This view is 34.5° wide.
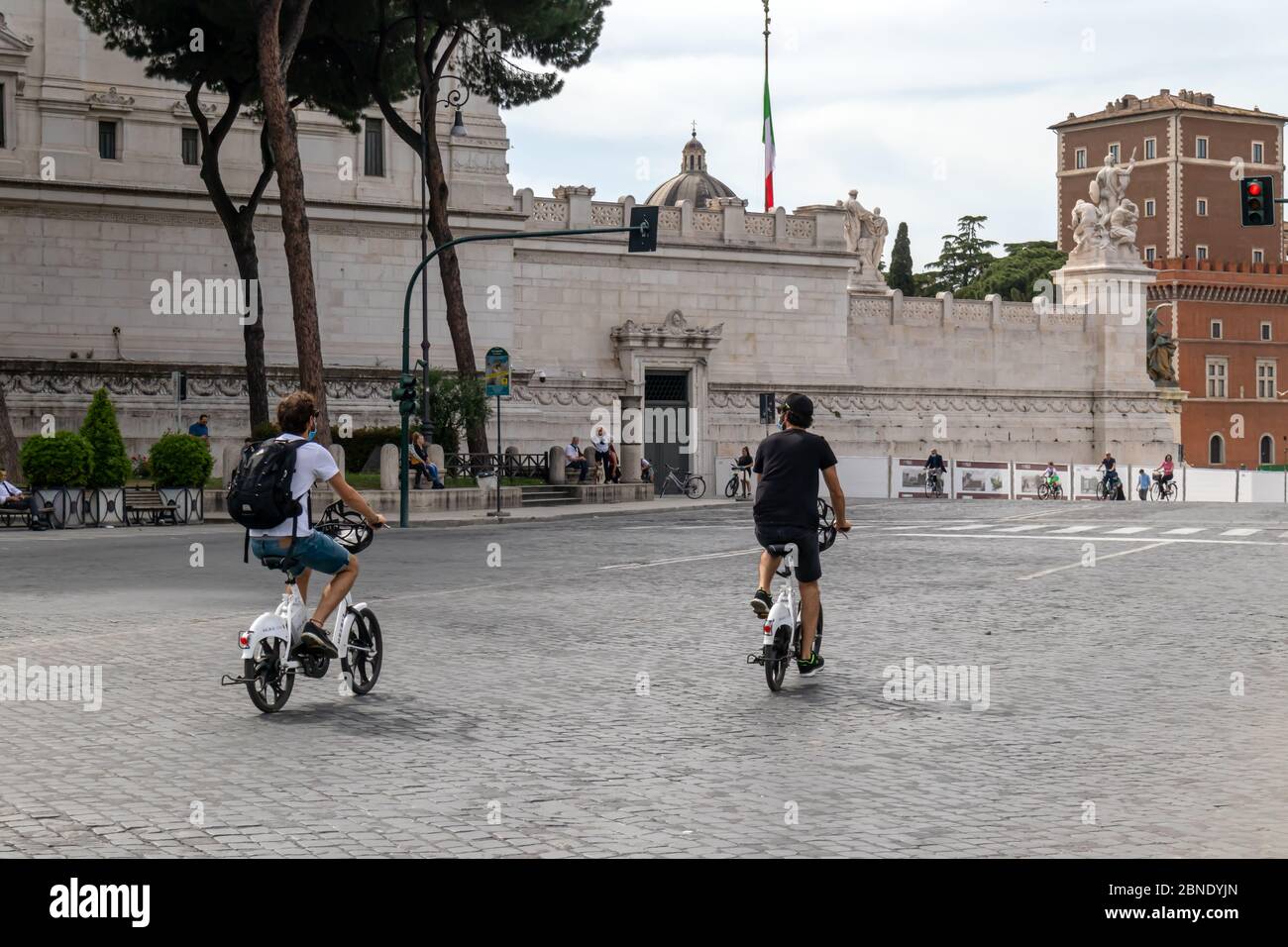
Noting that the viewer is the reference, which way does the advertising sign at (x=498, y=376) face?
facing the viewer

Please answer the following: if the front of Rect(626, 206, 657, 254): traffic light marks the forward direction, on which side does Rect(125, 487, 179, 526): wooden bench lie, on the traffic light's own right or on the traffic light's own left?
on the traffic light's own left

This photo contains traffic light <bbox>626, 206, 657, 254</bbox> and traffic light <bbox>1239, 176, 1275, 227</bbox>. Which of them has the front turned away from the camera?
traffic light <bbox>626, 206, 657, 254</bbox>

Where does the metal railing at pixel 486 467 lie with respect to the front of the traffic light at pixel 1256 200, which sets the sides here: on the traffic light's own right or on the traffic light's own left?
on the traffic light's own right

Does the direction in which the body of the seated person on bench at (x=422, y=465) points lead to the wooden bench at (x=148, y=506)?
no

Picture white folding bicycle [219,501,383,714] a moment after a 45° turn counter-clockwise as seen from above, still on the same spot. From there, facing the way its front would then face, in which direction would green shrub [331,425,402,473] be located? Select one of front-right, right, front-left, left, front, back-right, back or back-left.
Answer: front

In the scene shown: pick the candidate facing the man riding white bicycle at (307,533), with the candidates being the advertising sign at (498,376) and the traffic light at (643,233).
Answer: the advertising sign

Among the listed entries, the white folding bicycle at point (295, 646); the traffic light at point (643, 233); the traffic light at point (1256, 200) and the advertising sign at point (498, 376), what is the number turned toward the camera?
2

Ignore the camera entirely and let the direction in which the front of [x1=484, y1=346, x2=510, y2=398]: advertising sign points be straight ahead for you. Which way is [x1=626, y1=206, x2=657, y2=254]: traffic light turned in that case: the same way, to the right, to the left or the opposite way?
the opposite way

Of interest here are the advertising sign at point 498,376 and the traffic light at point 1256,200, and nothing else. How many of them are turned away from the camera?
0

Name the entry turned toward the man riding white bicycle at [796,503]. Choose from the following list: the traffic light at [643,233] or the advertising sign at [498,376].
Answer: the advertising sign

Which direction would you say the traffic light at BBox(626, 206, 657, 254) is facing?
away from the camera

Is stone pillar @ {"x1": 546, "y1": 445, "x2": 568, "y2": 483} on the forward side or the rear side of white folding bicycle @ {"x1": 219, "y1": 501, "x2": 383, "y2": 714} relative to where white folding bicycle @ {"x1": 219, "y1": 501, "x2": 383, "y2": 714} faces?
on the forward side

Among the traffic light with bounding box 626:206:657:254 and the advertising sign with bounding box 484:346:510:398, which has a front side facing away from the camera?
the traffic light

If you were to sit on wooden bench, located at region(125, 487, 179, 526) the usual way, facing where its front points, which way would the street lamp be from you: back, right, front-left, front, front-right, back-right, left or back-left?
left

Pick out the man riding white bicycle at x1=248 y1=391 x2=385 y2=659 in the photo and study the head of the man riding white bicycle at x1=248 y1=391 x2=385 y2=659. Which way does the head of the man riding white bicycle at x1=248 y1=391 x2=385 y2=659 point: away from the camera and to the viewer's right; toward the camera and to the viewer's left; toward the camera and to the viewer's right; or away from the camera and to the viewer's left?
away from the camera and to the viewer's right

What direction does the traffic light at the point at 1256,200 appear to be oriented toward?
toward the camera

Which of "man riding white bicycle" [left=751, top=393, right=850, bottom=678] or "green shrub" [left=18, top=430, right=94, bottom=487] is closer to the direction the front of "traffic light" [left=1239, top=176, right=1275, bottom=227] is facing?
the man riding white bicycle

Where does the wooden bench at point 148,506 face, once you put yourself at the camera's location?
facing the viewer and to the right of the viewer

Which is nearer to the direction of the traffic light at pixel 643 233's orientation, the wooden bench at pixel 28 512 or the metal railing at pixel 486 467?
the metal railing
